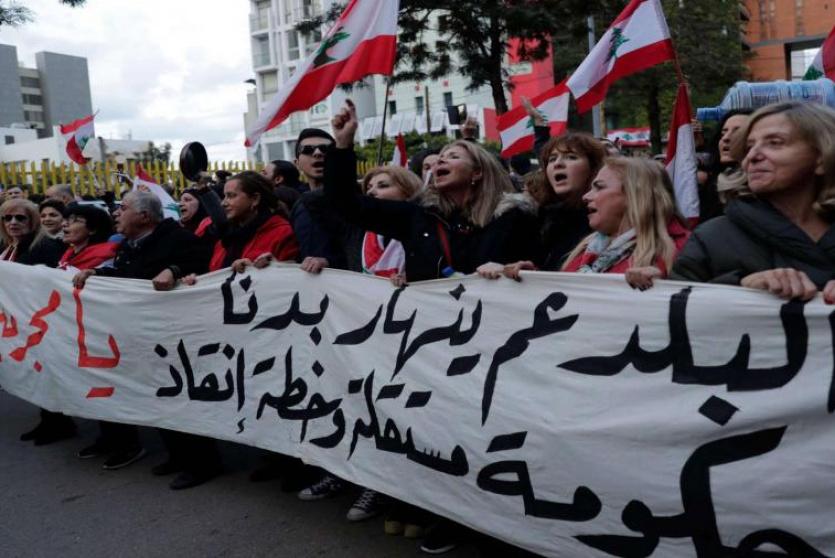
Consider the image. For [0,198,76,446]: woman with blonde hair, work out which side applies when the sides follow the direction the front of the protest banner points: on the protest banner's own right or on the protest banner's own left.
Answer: on the protest banner's own right

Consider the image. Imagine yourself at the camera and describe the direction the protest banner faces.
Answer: facing the viewer and to the left of the viewer

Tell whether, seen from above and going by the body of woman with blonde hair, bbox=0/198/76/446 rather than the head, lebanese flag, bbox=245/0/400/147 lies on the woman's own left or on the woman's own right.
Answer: on the woman's own left

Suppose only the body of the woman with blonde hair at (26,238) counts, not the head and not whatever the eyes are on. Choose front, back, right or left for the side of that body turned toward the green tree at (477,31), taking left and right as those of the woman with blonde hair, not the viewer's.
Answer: back

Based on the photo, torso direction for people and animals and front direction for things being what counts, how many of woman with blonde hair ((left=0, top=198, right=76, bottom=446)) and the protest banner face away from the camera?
0

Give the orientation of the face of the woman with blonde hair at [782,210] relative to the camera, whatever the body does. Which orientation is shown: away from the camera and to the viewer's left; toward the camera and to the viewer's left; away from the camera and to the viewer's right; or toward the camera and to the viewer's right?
toward the camera and to the viewer's left

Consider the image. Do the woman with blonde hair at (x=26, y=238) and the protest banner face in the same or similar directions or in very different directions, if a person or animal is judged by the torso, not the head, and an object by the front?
same or similar directions

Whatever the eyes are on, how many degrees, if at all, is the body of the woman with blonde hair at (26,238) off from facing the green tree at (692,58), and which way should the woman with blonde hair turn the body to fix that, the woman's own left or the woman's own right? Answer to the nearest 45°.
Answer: approximately 180°

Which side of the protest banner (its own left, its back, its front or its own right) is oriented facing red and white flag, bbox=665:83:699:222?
back

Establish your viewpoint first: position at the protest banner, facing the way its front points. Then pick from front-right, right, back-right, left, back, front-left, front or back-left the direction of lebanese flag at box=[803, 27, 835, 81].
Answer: back
